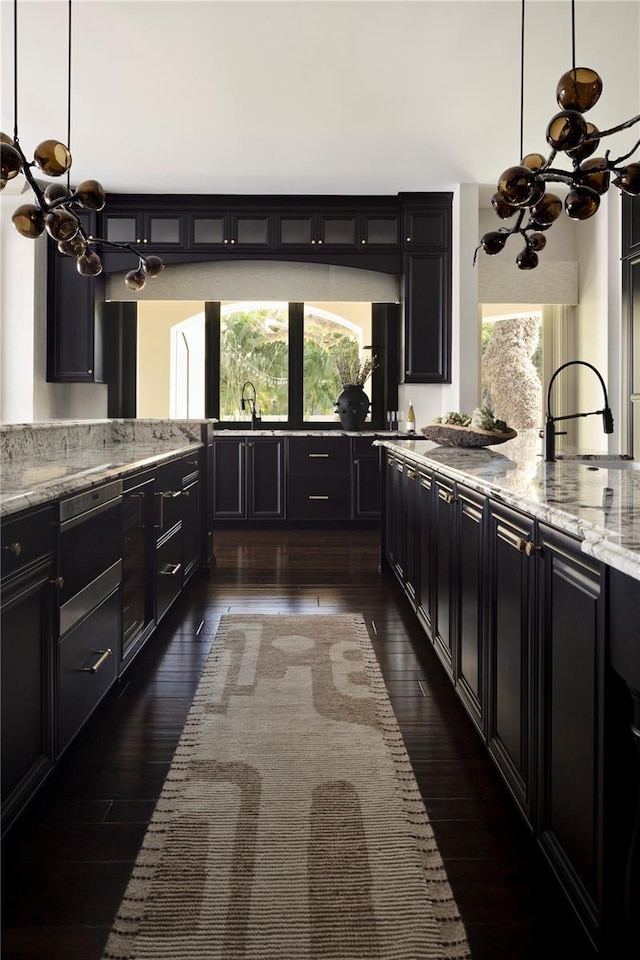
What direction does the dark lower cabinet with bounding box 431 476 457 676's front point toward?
to the viewer's left

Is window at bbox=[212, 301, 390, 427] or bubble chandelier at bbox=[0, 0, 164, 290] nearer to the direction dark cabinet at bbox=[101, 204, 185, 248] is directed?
the bubble chandelier

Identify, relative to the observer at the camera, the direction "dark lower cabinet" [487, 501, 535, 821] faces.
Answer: facing to the left of the viewer

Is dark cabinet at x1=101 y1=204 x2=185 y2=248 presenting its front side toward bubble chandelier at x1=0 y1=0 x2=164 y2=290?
yes

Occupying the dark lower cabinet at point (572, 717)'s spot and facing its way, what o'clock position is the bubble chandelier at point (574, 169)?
The bubble chandelier is roughly at 3 o'clock from the dark lower cabinet.

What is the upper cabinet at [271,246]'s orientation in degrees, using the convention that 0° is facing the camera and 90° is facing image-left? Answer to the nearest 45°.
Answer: approximately 0°

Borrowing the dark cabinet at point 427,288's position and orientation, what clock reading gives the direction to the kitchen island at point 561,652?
The kitchen island is roughly at 12 o'clock from the dark cabinet.
